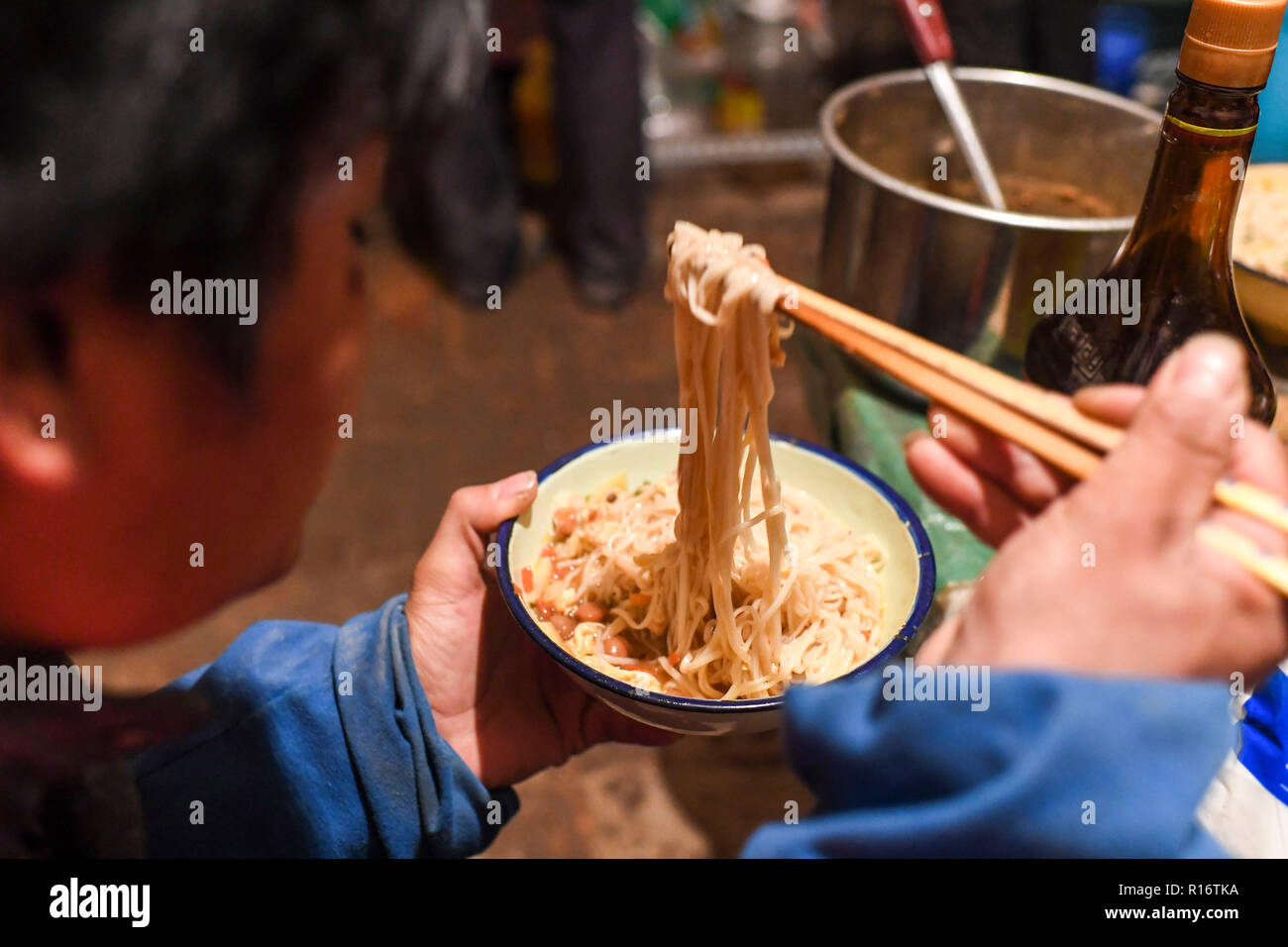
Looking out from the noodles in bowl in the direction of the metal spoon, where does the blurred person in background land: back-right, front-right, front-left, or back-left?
front-left

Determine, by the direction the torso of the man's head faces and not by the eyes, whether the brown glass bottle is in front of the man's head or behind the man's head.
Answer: in front

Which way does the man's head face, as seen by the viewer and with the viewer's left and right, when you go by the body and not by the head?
facing away from the viewer and to the right of the viewer

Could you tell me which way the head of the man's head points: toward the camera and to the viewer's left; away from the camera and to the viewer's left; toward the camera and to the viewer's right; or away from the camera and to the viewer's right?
away from the camera and to the viewer's right

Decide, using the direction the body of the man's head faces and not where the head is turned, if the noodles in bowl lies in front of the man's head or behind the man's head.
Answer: in front

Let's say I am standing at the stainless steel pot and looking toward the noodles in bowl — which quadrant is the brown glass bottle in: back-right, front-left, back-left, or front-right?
front-left

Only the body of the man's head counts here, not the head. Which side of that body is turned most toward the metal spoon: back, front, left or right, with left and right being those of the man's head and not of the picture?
front
